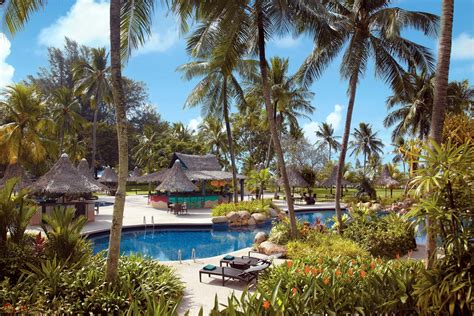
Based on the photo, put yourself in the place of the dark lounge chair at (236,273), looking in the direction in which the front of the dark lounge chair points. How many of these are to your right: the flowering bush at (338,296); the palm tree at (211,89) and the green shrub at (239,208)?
2

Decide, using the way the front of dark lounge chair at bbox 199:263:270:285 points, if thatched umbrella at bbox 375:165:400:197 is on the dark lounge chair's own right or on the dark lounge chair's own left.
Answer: on the dark lounge chair's own right

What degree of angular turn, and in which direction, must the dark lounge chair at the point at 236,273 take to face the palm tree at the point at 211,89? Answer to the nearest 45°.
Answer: approximately 90° to its right

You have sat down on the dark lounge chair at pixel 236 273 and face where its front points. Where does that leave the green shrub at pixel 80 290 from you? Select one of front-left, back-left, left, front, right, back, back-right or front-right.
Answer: front-left

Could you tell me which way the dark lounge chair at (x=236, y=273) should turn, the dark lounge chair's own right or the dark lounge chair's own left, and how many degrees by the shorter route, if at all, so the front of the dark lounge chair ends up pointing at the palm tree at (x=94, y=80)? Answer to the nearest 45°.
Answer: approximately 45° to the dark lounge chair's own right

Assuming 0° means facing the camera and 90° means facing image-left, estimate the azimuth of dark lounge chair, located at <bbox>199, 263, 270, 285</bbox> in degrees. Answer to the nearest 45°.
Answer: approximately 90°

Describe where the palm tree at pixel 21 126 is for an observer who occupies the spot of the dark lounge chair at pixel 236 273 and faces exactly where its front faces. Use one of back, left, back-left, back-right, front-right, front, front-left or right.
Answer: front-right

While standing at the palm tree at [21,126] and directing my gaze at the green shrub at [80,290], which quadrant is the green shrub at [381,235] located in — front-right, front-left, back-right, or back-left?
front-left

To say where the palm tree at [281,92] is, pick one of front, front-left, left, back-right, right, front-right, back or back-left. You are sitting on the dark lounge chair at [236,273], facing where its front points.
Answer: right

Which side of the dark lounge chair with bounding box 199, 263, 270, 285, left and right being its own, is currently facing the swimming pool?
right

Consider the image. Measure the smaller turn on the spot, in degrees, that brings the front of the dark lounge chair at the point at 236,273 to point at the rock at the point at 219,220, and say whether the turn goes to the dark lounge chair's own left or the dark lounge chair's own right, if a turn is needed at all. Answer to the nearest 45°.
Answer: approximately 90° to the dark lounge chair's own right

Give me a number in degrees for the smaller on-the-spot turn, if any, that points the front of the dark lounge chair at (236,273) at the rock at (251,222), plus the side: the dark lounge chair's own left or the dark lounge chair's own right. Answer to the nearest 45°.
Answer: approximately 90° to the dark lounge chair's own right

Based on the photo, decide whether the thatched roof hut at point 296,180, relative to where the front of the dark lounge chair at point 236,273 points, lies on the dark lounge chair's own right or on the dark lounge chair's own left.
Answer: on the dark lounge chair's own right

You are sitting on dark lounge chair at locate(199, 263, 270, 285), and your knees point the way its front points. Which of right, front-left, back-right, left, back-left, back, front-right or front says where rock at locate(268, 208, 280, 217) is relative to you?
right
